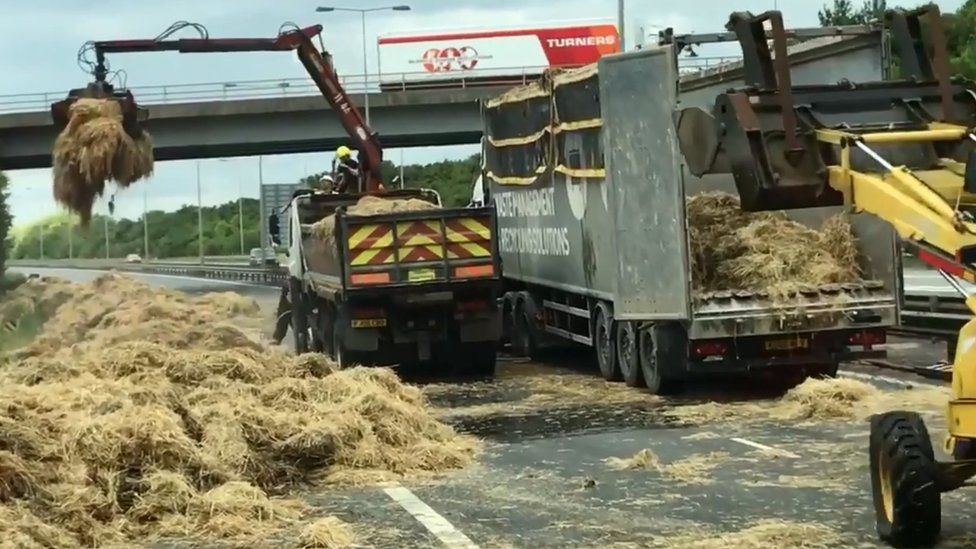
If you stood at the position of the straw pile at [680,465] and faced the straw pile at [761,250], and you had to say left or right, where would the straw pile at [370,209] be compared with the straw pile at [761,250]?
left

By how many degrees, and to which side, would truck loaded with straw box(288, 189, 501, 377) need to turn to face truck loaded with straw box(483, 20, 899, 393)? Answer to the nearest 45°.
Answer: approximately 135° to its right

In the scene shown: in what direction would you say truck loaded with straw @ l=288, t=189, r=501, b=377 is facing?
away from the camera

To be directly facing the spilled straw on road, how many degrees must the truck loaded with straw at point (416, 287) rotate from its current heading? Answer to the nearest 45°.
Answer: approximately 180°

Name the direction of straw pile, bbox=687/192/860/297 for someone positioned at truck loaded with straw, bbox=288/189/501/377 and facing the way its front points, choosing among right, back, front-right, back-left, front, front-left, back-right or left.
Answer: back-right

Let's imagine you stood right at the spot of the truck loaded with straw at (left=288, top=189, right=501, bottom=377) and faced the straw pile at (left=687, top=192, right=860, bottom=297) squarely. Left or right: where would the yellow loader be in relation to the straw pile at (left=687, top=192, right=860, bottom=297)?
right

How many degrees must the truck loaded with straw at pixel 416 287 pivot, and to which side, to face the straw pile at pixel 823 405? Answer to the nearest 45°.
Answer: approximately 135° to its right

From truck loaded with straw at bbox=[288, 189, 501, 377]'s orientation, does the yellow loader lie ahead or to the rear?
to the rear

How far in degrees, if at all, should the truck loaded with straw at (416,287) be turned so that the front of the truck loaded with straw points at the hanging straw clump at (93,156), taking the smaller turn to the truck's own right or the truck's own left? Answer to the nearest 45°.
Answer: approximately 45° to the truck's own left
